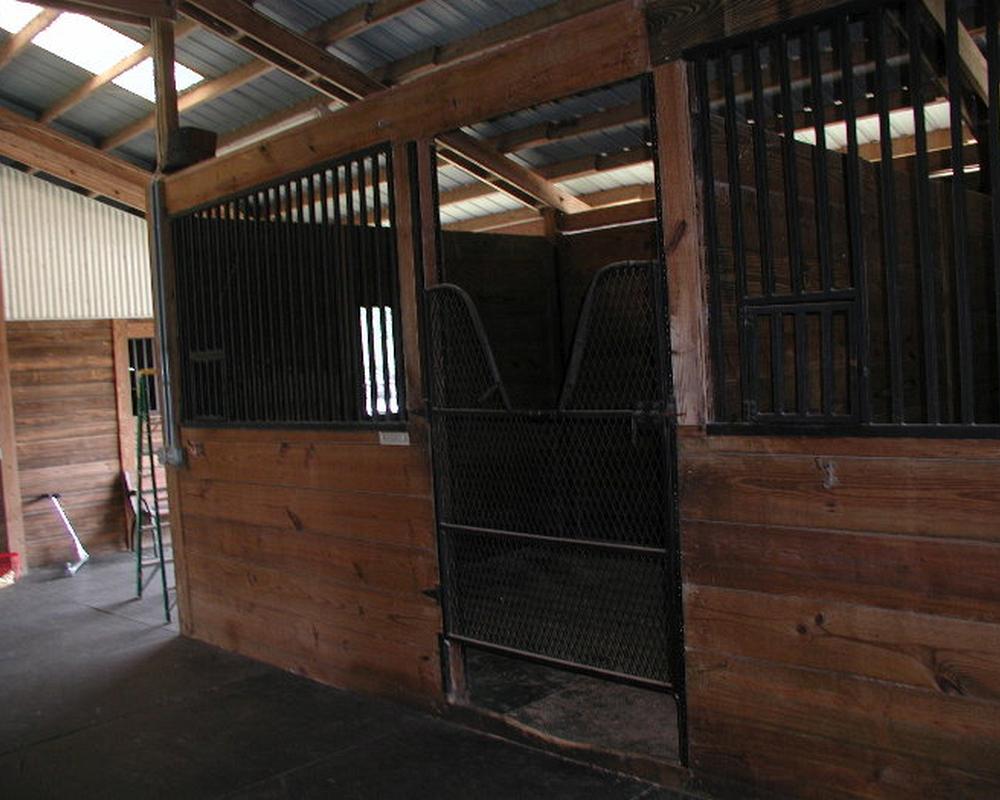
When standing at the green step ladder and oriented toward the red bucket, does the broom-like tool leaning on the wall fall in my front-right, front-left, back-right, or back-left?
front-right

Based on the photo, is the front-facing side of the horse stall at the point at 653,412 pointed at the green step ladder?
no

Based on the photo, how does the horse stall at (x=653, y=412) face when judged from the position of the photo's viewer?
facing the viewer and to the left of the viewer

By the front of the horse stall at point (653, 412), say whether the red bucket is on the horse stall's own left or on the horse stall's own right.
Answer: on the horse stall's own right

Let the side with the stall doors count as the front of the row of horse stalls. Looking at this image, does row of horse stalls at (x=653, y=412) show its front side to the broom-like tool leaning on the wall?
no

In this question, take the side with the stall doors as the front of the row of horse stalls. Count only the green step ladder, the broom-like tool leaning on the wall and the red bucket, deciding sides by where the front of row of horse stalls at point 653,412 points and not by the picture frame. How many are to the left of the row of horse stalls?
0

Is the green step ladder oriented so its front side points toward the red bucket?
no

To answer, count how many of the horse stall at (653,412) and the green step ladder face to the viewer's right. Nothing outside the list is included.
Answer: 0
